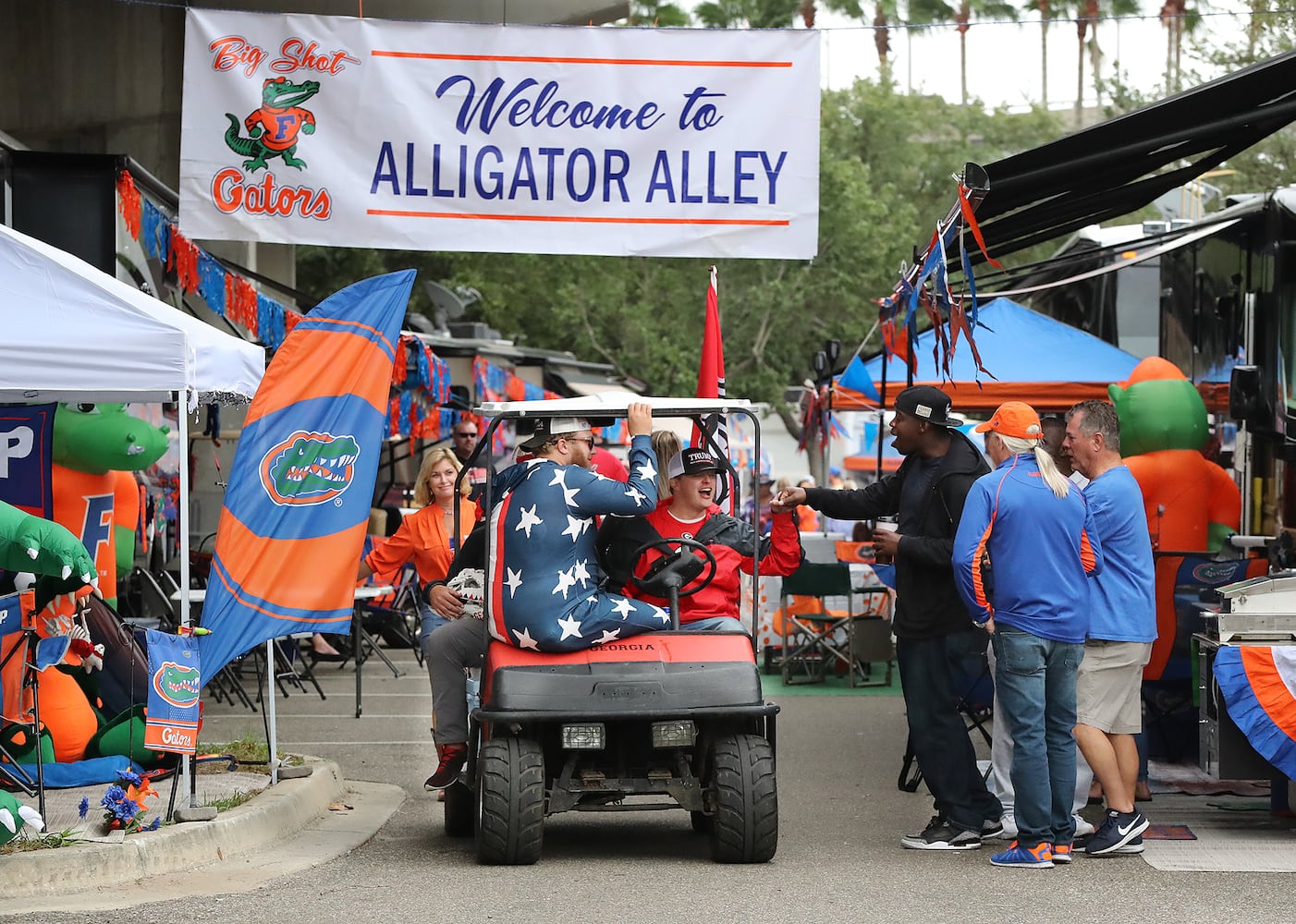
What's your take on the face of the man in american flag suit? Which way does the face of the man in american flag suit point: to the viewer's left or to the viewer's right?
to the viewer's right

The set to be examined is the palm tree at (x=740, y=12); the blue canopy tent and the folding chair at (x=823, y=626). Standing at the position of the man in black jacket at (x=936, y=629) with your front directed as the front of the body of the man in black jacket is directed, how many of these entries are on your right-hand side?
3

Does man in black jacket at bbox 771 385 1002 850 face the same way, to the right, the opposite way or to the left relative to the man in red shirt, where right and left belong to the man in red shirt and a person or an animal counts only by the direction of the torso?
to the right

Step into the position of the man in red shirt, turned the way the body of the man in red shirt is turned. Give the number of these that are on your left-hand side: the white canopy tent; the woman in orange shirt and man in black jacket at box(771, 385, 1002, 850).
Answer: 1

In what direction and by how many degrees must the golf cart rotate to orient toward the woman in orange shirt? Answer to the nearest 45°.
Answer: approximately 135° to its right

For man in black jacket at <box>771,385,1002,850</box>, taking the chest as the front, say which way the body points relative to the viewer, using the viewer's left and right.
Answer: facing to the left of the viewer

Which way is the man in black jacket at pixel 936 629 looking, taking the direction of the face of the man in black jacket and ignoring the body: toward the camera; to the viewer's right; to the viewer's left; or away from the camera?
to the viewer's left

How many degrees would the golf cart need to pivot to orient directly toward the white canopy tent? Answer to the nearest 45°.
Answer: approximately 90° to its right

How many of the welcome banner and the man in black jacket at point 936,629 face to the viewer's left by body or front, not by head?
1

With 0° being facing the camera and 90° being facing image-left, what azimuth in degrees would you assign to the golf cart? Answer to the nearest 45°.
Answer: approximately 0°

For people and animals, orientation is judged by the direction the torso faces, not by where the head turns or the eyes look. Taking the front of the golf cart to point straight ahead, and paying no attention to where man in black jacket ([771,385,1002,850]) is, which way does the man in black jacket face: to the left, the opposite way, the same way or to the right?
to the right
